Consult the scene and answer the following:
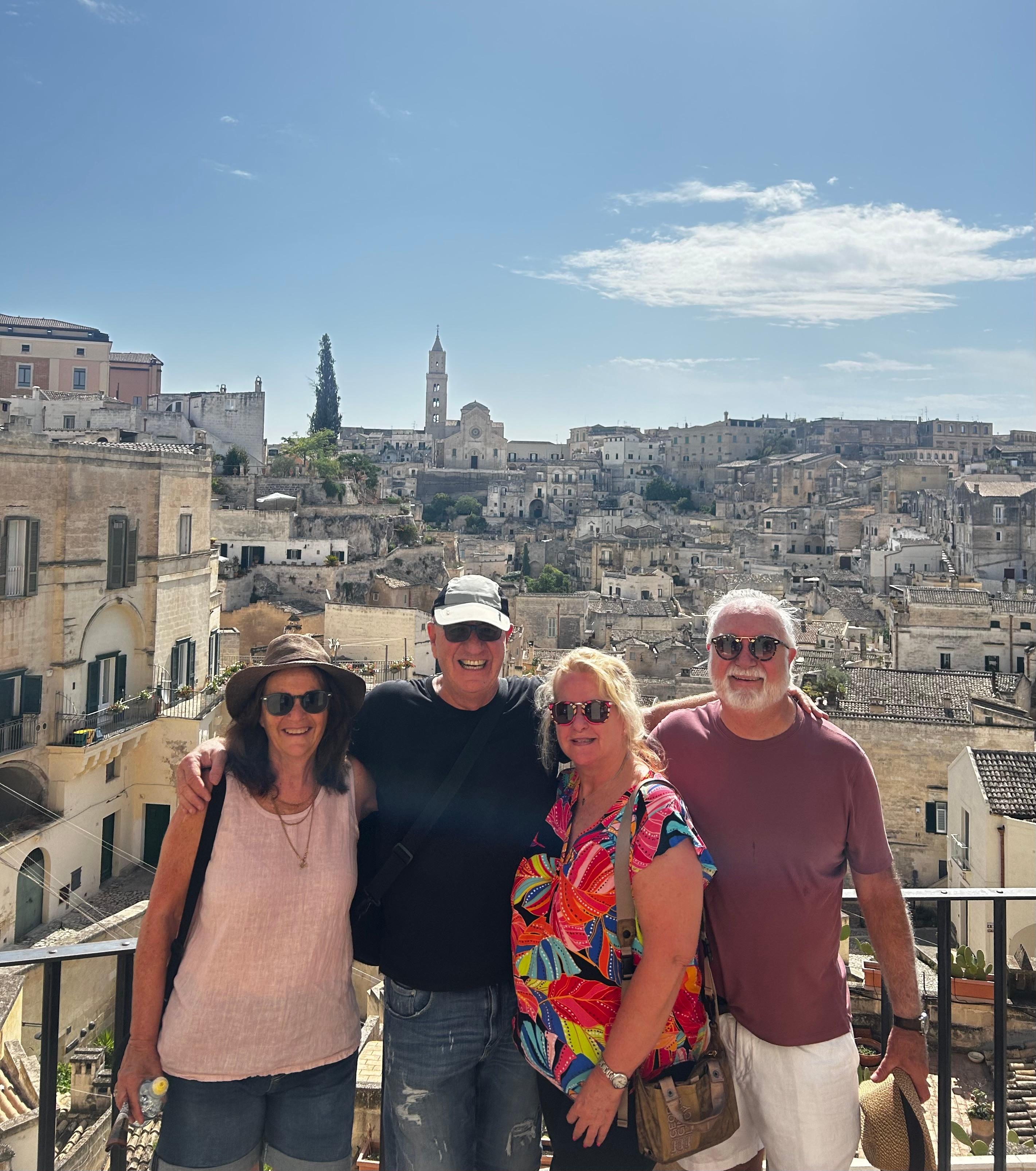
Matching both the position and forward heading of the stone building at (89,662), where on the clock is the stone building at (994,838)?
the stone building at (994,838) is roughly at 12 o'clock from the stone building at (89,662).

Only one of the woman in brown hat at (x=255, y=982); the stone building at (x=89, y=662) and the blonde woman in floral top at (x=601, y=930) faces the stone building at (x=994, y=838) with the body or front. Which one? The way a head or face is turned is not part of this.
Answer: the stone building at (x=89, y=662)

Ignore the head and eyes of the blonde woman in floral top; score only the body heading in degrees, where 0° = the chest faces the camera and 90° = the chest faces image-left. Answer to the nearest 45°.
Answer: approximately 45°

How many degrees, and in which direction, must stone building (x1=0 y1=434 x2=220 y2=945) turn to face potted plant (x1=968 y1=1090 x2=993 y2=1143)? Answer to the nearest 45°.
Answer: approximately 45° to its right

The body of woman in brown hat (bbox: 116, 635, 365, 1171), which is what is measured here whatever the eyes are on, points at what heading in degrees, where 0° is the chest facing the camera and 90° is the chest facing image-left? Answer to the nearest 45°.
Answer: approximately 0°

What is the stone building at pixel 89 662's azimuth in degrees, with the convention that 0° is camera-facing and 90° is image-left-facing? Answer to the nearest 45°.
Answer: approximately 315°

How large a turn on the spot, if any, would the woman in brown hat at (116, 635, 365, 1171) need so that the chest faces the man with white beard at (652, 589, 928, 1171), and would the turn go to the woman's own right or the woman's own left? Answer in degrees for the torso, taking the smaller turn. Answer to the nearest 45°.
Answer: approximately 90° to the woman's own left

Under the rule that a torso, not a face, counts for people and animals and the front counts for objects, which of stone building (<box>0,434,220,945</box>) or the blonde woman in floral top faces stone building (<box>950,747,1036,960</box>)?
stone building (<box>0,434,220,945</box>)

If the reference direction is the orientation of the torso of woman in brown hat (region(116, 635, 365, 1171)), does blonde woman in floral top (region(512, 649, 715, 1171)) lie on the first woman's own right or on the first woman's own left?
on the first woman's own left
